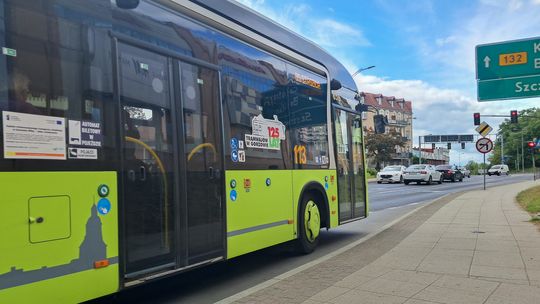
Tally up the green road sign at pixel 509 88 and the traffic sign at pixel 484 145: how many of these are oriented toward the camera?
2

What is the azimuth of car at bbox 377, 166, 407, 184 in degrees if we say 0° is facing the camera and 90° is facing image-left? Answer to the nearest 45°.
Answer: approximately 45°

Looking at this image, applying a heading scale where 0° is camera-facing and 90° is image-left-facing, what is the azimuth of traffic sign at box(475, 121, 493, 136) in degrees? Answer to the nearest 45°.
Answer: approximately 0°

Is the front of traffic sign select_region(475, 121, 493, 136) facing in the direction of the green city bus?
yes

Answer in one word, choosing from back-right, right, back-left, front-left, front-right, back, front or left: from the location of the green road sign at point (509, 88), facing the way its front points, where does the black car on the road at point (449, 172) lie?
back

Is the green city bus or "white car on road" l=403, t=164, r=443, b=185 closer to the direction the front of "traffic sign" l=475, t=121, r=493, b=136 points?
the green city bus

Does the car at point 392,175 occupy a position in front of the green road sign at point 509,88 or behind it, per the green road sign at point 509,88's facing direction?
behind

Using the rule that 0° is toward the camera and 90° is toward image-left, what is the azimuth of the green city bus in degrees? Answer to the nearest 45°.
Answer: approximately 225°

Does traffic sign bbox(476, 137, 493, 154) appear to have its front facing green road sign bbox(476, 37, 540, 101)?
yes

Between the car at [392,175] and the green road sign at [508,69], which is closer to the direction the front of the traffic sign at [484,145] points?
the green road sign
